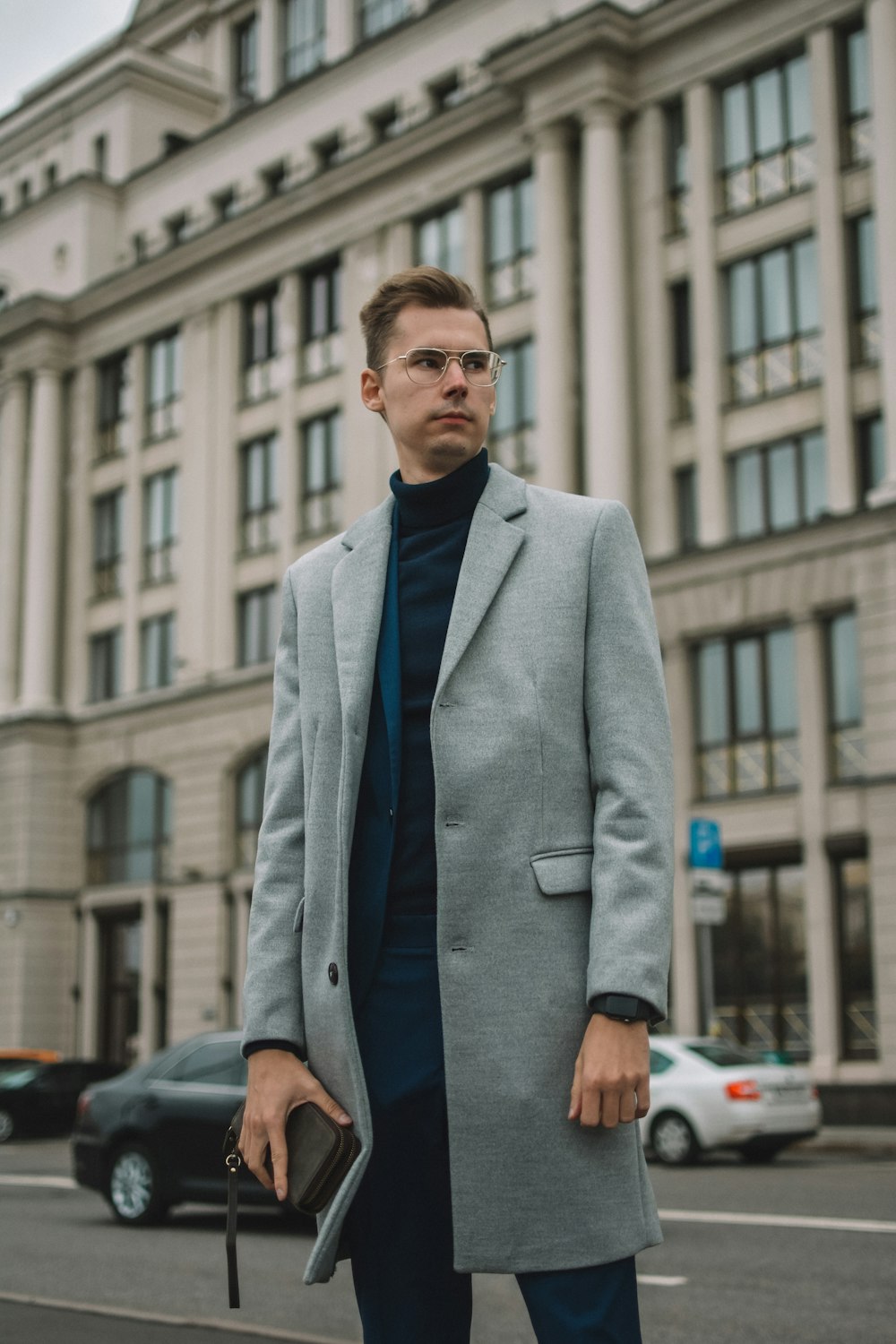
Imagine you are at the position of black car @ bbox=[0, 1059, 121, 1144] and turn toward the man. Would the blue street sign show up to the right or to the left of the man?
left

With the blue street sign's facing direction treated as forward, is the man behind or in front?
in front

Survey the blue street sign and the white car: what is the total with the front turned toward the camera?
1

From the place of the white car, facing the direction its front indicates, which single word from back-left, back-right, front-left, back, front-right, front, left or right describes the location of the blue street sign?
front-right

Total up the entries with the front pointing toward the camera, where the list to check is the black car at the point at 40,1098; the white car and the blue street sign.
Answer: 1

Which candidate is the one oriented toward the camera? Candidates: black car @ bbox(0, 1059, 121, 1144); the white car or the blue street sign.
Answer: the blue street sign
